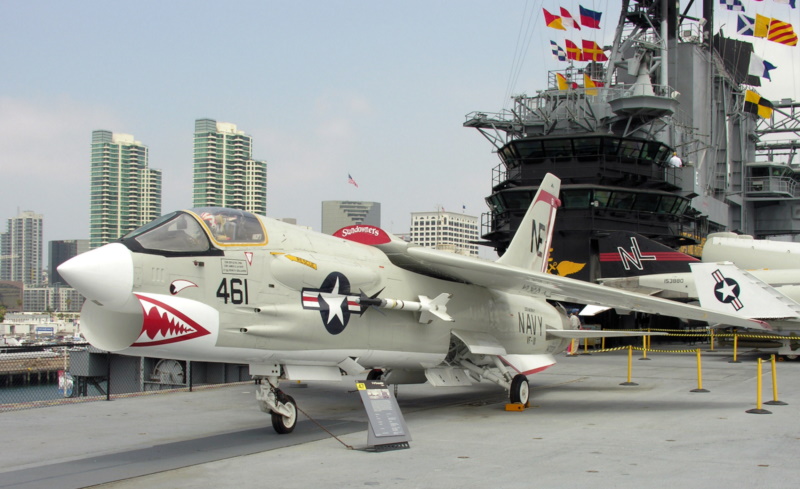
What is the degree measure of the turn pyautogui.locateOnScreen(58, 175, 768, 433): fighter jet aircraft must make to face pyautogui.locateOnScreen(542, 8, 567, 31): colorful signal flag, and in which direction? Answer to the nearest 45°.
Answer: approximately 135° to its right

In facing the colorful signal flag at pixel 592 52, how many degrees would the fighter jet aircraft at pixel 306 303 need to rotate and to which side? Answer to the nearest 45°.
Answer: approximately 135° to its right

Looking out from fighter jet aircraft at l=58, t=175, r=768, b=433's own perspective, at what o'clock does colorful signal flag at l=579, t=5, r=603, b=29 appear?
The colorful signal flag is roughly at 5 o'clock from the fighter jet aircraft.

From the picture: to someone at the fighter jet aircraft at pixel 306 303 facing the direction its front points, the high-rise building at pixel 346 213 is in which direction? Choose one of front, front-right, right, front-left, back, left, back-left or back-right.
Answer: back-right

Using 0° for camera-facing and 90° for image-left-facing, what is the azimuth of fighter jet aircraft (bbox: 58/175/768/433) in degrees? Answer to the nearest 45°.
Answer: approximately 45°
